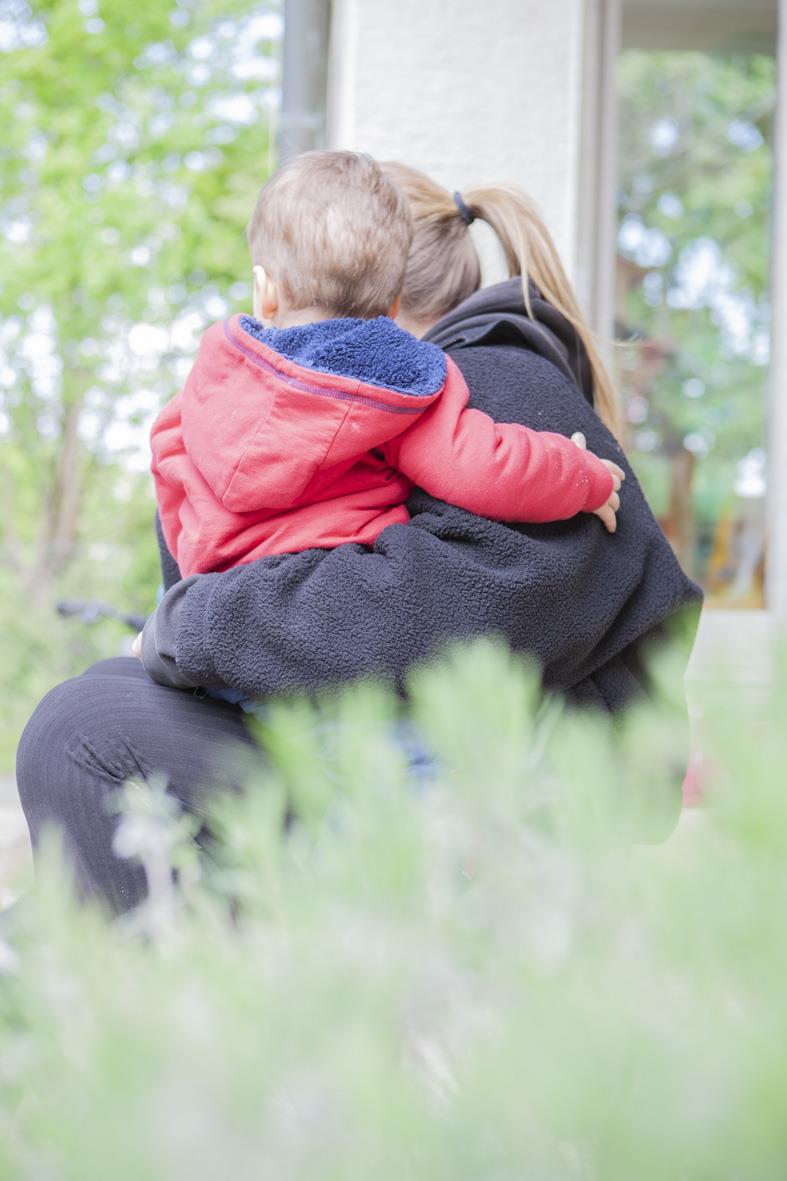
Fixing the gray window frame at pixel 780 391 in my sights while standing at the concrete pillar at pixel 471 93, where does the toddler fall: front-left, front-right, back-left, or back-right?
back-right

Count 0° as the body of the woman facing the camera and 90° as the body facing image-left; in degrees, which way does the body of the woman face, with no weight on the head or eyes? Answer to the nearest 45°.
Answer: approximately 90°

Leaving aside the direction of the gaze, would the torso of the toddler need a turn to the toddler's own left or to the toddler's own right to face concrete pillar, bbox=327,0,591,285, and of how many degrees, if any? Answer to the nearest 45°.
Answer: approximately 45° to the toddler's own left

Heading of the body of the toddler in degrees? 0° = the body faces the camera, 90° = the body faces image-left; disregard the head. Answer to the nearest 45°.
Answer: approximately 225°
